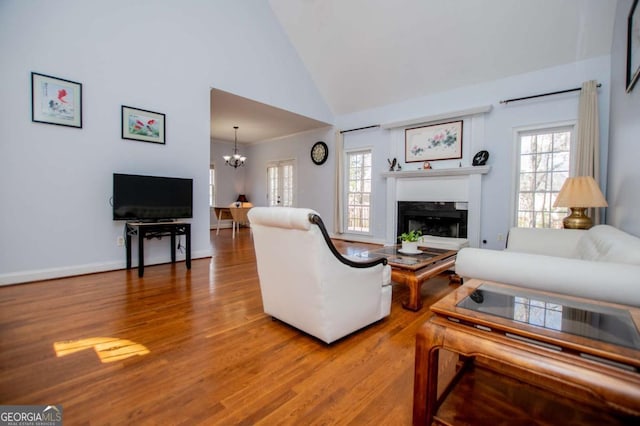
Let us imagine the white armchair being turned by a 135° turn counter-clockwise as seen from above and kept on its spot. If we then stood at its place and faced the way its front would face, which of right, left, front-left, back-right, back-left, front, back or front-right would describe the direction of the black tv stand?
front-right

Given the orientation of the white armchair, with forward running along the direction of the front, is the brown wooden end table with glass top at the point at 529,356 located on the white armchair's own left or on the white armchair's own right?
on the white armchair's own right

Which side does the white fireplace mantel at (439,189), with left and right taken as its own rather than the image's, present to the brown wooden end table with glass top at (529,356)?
front

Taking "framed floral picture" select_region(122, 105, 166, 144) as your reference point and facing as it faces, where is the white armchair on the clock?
The white armchair is roughly at 1 o'clock from the framed floral picture.

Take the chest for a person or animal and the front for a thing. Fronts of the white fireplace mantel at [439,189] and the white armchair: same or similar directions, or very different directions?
very different directions

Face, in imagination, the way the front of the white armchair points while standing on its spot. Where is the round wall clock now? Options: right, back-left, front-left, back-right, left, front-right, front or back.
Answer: front-left

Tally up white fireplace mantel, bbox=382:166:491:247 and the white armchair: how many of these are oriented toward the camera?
1

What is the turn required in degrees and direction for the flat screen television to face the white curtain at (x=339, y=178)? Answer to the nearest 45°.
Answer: approximately 45° to its left

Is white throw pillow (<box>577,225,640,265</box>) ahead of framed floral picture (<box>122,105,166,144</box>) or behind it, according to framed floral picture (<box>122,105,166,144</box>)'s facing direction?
ahead

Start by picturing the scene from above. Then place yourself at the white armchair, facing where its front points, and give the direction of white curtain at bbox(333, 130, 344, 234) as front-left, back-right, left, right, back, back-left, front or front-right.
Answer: front-left

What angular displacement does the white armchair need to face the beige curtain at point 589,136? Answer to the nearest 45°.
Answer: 0° — it already faces it

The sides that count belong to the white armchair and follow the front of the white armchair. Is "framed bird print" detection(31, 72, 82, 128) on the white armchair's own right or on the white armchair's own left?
on the white armchair's own left
